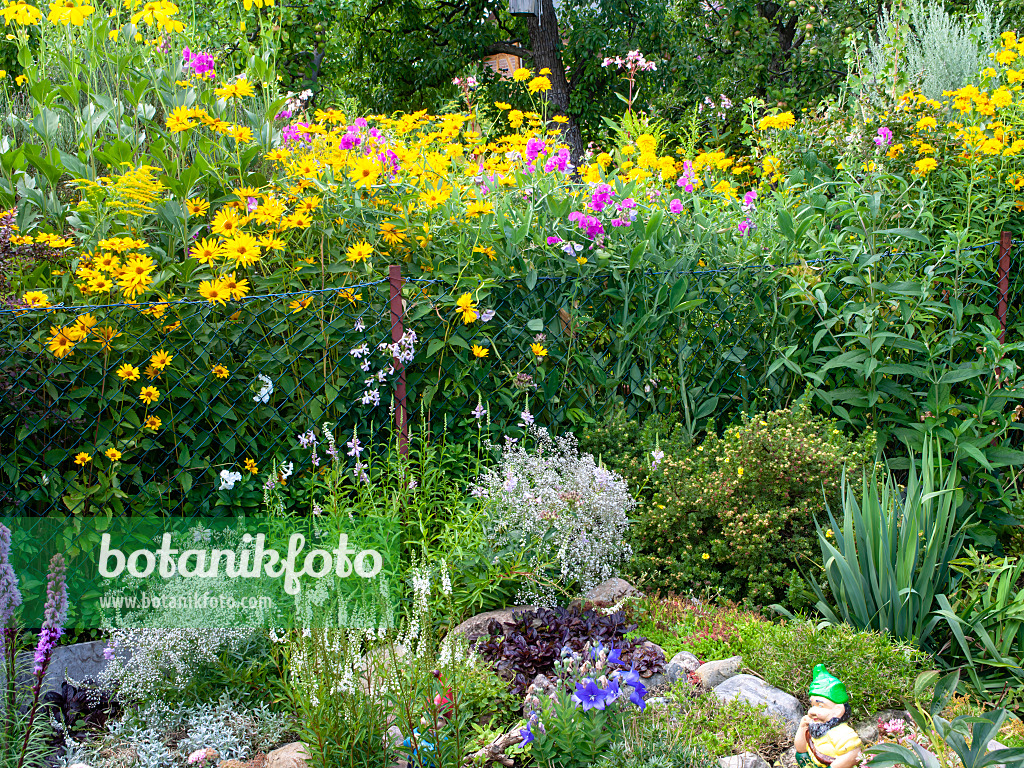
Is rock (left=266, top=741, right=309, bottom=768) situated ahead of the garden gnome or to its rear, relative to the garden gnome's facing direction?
ahead

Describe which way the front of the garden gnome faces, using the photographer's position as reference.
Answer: facing the viewer and to the left of the viewer

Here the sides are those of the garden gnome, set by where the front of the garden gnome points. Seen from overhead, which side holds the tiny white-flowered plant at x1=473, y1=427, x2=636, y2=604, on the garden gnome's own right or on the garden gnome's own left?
on the garden gnome's own right
